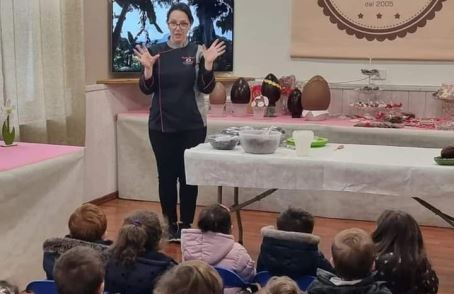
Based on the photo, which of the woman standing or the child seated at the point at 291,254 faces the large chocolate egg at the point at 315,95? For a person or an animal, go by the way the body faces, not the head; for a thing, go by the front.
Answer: the child seated

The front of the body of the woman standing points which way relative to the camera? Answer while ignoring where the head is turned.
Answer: toward the camera

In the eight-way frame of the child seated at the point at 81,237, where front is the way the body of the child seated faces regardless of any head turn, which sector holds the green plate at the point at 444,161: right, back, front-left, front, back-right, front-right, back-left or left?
right

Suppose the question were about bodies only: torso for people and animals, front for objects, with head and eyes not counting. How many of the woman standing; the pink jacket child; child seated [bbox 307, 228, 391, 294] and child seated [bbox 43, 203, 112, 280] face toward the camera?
1

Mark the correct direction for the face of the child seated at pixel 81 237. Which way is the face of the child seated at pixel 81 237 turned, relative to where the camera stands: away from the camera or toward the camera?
away from the camera

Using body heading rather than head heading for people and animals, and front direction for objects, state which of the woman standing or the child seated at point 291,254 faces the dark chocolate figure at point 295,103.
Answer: the child seated

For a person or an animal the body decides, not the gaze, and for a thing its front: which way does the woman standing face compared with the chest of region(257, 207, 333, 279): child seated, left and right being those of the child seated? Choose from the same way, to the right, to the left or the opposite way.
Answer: the opposite way

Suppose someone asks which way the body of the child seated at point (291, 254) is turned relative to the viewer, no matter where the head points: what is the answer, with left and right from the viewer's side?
facing away from the viewer

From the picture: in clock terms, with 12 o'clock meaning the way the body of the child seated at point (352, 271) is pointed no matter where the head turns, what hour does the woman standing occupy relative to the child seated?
The woman standing is roughly at 11 o'clock from the child seated.

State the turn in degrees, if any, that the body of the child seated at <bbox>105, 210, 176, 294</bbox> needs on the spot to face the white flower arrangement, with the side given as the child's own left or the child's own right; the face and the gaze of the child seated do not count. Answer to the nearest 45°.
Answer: approximately 90° to the child's own left

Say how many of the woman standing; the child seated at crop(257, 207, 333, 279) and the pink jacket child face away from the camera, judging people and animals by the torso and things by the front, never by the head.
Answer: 2

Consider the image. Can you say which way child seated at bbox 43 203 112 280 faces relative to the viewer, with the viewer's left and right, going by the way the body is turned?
facing away from the viewer

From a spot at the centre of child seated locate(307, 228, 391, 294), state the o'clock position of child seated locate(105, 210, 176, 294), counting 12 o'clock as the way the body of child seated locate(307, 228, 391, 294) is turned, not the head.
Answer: child seated locate(105, 210, 176, 294) is roughly at 9 o'clock from child seated locate(307, 228, 391, 294).

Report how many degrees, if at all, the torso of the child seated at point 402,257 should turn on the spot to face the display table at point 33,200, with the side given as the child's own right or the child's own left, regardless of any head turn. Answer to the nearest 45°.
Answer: approximately 45° to the child's own left

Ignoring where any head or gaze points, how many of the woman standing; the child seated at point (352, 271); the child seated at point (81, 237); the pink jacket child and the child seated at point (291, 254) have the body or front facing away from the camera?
4

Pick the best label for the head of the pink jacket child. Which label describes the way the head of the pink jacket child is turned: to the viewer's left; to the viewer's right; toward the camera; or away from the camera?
away from the camera

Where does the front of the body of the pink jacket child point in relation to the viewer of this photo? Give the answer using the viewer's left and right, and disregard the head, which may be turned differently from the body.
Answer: facing away from the viewer

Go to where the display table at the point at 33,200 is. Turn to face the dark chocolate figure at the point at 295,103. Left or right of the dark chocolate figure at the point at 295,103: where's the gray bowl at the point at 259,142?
right

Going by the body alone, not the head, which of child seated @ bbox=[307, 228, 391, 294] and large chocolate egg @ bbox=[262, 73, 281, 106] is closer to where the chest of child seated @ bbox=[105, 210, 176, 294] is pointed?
the large chocolate egg
